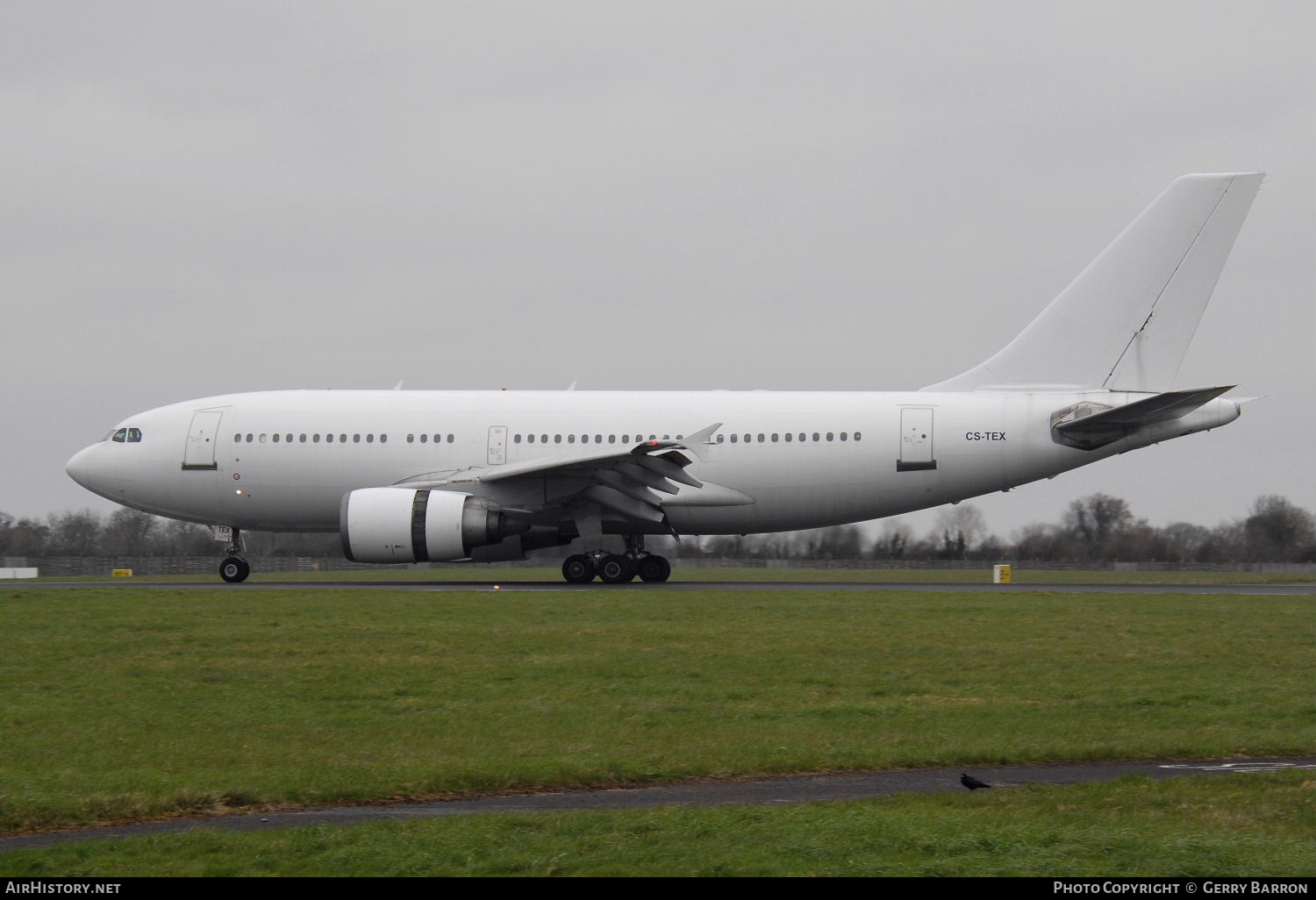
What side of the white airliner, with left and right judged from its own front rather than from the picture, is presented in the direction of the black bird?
left

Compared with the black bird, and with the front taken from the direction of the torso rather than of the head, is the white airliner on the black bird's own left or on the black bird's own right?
on the black bird's own right

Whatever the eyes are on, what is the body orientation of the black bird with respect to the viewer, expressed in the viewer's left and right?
facing to the left of the viewer

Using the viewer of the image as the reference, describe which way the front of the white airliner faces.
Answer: facing to the left of the viewer

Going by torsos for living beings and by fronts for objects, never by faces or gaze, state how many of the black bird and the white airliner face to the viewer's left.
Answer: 2
